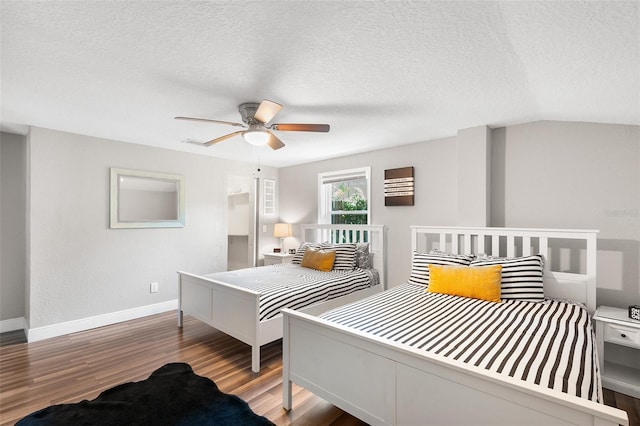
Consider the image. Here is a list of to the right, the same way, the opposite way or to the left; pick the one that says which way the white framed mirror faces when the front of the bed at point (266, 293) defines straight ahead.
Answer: to the left

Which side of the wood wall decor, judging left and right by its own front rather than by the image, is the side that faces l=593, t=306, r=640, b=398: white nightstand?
left

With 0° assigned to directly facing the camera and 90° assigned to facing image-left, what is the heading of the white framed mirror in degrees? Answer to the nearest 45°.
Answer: approximately 315°

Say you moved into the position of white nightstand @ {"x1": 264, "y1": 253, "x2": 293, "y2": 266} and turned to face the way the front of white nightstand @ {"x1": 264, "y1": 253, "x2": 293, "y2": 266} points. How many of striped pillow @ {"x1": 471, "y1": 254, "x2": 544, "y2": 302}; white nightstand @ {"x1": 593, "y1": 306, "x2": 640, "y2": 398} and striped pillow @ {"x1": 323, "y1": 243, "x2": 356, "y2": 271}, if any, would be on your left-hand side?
3

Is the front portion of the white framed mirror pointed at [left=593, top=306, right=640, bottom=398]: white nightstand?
yes

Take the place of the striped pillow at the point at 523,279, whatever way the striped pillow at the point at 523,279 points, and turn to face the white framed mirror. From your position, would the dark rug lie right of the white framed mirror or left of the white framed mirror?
left

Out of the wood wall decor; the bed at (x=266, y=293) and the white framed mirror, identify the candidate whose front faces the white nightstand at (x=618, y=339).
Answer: the white framed mirror

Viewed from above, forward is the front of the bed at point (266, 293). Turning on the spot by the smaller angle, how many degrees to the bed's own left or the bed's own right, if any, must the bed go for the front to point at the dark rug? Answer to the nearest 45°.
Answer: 0° — it already faces it

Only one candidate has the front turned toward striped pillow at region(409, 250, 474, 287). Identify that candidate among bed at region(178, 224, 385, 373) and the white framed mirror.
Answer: the white framed mirror

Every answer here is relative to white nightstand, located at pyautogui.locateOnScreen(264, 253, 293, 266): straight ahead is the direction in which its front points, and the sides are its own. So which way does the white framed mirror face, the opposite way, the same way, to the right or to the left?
to the left
